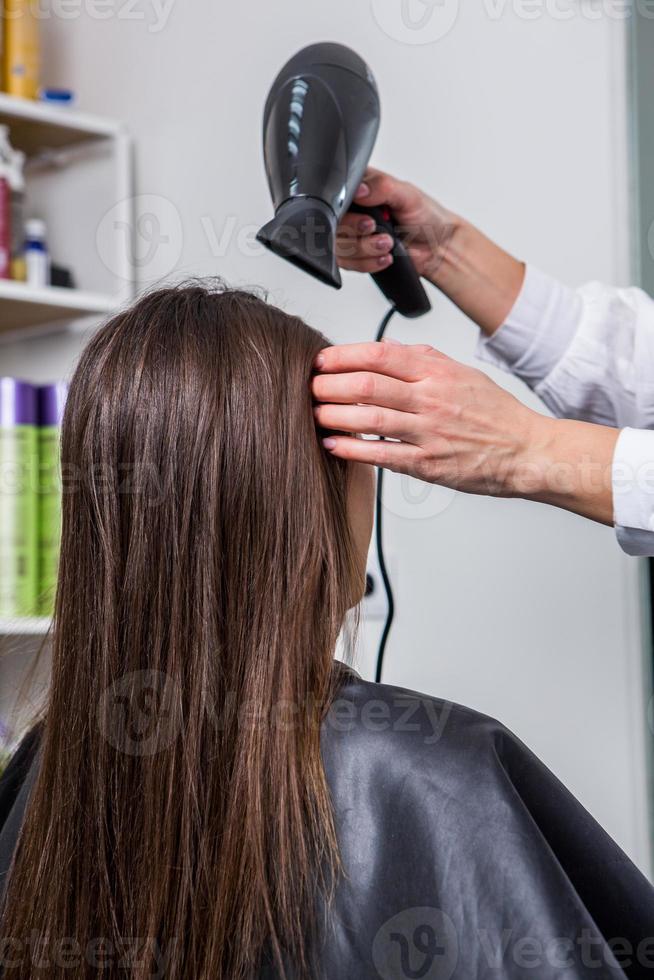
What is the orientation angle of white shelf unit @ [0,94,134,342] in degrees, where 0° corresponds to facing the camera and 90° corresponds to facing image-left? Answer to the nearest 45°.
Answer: approximately 315°

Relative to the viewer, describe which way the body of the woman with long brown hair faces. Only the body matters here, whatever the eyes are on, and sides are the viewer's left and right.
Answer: facing away from the viewer and to the right of the viewer
